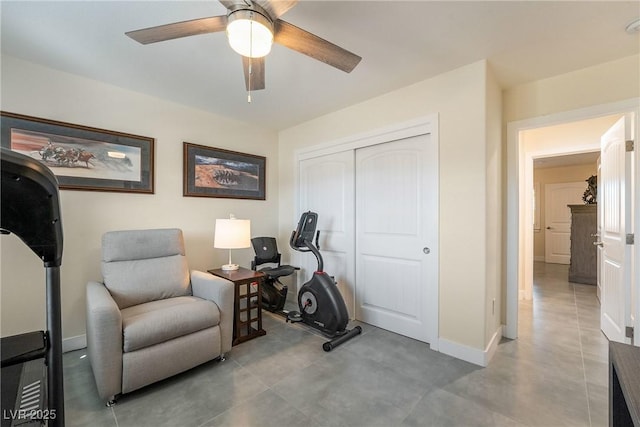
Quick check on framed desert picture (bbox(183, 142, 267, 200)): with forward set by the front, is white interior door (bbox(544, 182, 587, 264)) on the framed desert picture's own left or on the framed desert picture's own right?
on the framed desert picture's own left

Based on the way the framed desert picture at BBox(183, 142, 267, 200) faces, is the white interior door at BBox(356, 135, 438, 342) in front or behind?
in front

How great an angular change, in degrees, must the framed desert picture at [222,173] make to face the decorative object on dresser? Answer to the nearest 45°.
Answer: approximately 45° to its left

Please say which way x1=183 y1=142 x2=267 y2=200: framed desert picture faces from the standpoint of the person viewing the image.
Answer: facing the viewer and to the right of the viewer

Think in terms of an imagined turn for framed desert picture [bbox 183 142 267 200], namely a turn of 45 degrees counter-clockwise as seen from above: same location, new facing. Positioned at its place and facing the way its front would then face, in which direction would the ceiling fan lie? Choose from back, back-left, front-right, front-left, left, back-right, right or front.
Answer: right

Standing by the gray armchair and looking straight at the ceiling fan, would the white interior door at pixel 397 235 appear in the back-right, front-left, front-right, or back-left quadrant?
front-left
